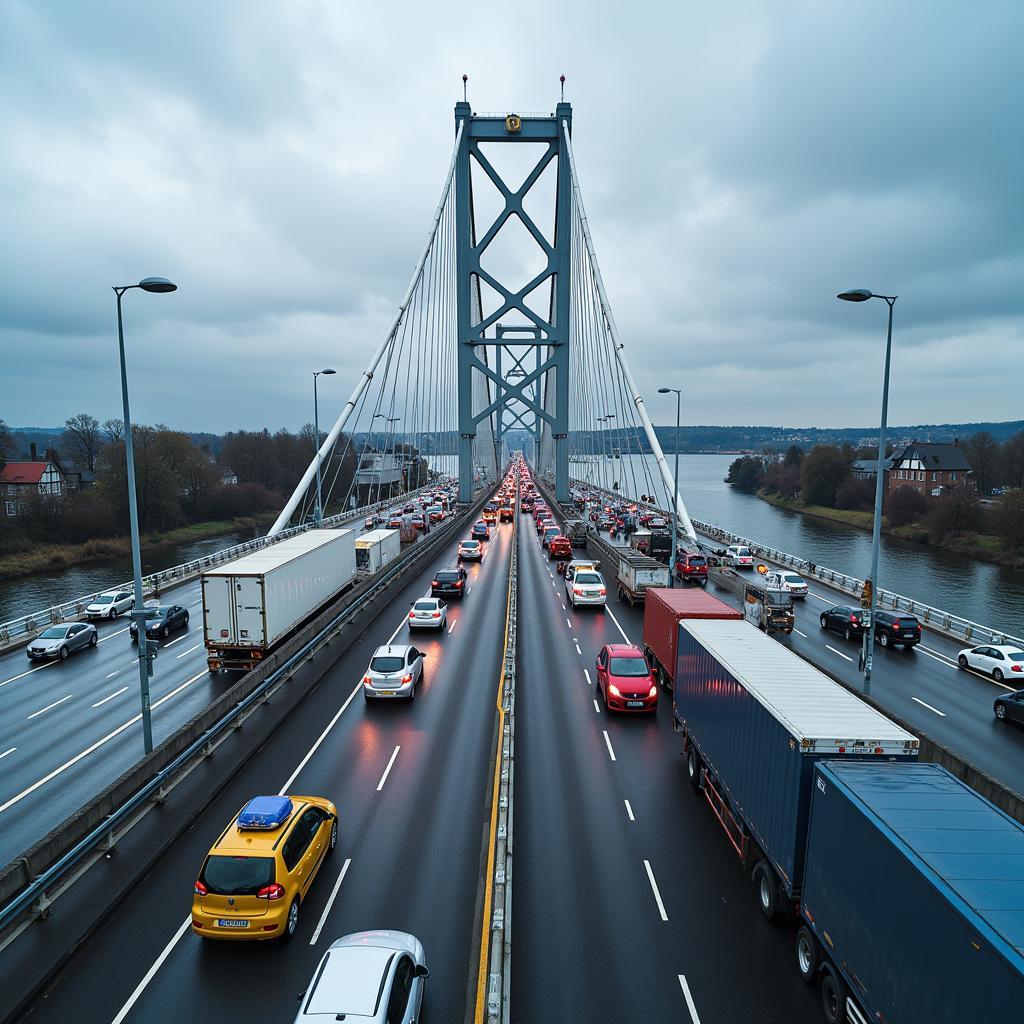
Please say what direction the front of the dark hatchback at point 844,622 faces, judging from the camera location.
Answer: facing away from the viewer and to the left of the viewer

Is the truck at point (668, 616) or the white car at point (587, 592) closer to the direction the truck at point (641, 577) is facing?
the white car

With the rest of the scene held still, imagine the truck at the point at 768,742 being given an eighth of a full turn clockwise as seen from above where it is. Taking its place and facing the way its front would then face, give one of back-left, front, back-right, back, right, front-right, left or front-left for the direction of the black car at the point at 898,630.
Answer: front

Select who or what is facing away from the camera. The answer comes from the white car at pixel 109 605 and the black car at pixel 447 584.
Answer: the black car

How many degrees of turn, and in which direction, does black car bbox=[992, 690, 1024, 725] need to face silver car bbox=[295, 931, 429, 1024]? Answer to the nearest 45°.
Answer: approximately 135° to its left

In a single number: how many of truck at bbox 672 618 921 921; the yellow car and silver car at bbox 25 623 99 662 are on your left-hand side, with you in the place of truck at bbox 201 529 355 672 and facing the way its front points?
1

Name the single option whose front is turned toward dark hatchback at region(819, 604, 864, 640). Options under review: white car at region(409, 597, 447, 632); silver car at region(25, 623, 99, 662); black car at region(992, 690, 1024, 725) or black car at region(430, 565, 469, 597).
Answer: black car at region(992, 690, 1024, 725)

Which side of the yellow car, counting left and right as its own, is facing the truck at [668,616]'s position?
front

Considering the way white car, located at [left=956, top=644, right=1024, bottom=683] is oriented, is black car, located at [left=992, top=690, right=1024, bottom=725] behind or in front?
behind

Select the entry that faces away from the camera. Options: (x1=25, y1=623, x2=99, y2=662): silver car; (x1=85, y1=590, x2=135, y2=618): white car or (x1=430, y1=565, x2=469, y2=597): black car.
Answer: the black car

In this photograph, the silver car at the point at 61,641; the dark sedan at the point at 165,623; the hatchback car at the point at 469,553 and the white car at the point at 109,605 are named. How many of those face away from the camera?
1

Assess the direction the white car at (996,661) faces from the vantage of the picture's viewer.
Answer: facing away from the viewer and to the left of the viewer

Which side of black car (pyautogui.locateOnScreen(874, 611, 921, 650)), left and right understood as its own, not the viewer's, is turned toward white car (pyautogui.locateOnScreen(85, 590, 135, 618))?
left

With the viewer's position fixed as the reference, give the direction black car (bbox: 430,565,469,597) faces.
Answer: facing away from the viewer
